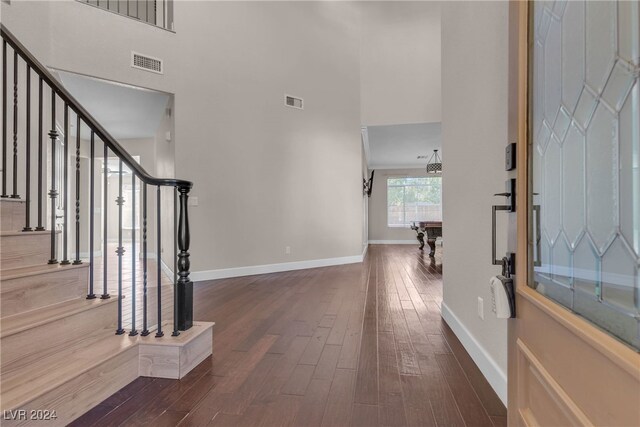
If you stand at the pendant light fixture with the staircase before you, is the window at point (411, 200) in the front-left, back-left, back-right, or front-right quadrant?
back-right

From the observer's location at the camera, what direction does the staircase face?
facing the viewer and to the right of the viewer

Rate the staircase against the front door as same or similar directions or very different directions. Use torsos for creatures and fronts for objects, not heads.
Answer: very different directions

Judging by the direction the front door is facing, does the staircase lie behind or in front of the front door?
in front

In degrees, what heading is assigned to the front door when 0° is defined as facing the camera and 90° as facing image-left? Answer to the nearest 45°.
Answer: approximately 45°

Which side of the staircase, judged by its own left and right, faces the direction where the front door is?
front

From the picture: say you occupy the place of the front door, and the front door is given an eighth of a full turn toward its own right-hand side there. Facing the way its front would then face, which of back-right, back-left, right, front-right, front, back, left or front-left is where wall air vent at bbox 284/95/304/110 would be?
front-right

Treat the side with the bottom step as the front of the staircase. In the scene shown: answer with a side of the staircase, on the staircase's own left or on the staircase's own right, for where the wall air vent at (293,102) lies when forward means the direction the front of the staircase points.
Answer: on the staircase's own left

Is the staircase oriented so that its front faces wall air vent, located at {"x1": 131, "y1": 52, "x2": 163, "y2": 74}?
no

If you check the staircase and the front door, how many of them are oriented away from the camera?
0

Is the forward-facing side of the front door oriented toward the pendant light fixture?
no

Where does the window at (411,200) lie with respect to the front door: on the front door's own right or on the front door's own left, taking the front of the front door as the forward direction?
on the front door's own right

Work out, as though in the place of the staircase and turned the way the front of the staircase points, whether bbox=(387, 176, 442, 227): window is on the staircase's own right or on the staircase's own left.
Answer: on the staircase's own left

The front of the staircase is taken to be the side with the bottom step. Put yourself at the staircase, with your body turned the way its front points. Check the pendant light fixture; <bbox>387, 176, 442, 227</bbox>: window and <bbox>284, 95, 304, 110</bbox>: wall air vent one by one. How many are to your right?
0
